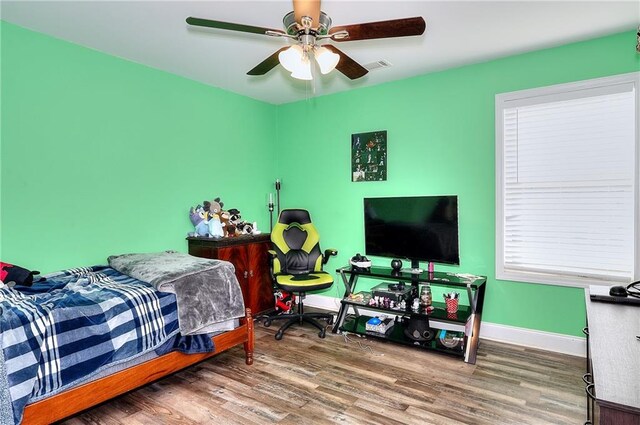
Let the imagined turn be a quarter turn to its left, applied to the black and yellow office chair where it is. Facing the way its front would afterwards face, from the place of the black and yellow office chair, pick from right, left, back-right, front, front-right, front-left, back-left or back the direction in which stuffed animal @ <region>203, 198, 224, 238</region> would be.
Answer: back-left

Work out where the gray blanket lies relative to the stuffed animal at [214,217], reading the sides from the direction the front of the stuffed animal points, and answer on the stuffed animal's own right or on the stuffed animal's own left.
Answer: on the stuffed animal's own right

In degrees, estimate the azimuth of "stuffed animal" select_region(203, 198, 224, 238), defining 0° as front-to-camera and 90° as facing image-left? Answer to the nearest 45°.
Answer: approximately 315°

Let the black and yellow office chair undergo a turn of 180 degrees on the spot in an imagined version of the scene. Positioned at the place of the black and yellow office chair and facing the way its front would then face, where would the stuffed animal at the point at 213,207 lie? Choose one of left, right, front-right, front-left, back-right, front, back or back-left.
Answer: front-left

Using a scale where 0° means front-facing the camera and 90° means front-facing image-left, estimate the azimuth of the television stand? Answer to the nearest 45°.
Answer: approximately 45°

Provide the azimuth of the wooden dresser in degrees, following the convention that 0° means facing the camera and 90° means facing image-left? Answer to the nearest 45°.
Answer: approximately 315°

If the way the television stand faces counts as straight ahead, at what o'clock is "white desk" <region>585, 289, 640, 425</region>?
The white desk is roughly at 10 o'clock from the television stand.

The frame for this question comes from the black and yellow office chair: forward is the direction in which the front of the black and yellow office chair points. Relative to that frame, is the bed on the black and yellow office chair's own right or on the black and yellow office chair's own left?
on the black and yellow office chair's own right

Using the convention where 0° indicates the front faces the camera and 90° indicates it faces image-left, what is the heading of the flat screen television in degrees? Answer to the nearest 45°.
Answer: approximately 45°

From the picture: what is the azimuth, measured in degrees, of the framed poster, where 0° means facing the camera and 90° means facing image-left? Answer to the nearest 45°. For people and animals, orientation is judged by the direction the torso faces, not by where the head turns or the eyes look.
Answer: approximately 45°
